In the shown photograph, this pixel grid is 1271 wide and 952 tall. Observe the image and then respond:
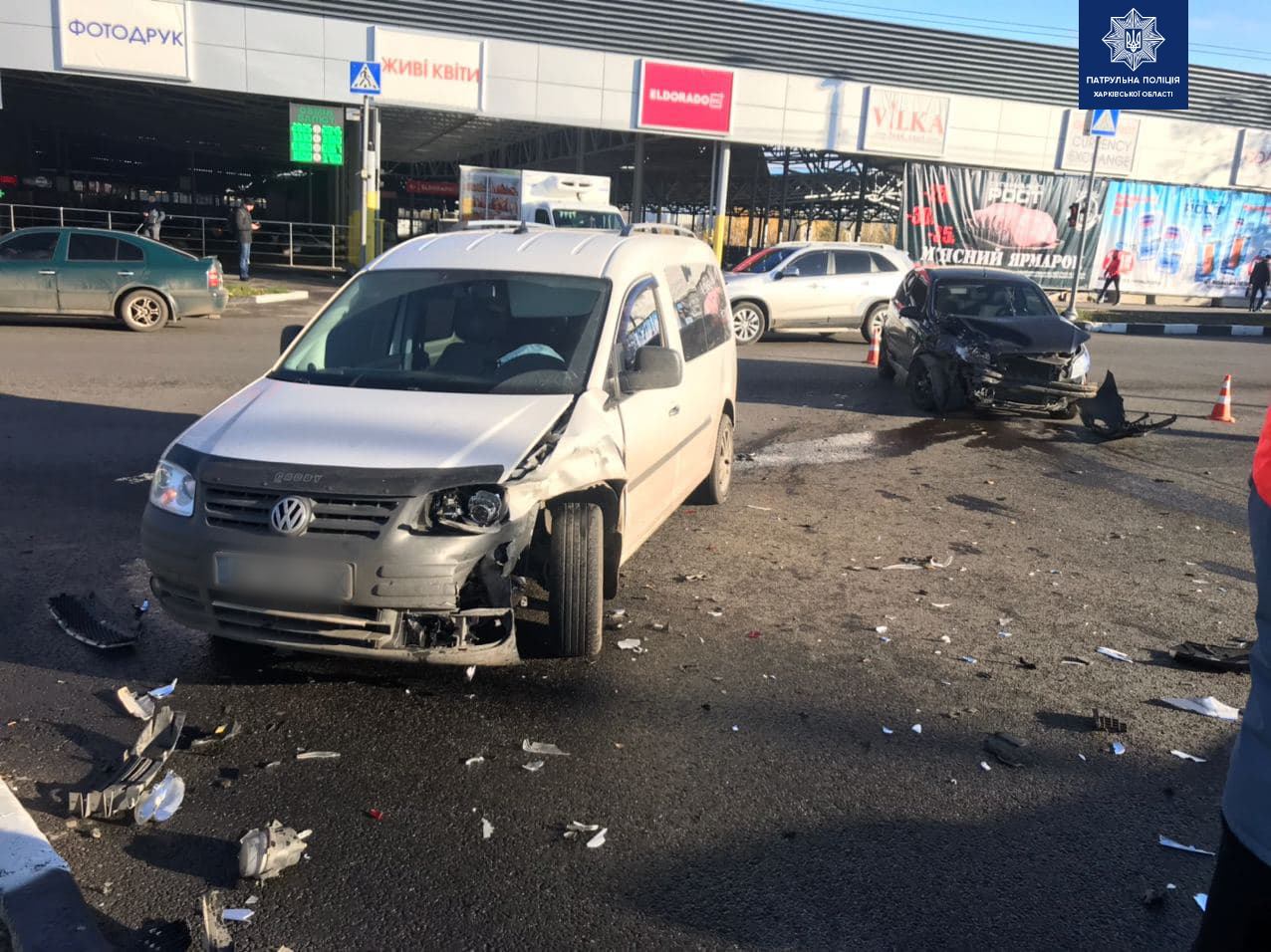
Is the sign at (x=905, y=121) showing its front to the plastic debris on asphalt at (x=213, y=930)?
yes

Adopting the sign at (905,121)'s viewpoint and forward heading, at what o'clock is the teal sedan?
The teal sedan is roughly at 1 o'clock from the sign.

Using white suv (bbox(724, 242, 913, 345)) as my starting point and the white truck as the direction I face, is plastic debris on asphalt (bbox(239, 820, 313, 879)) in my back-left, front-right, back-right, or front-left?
back-left

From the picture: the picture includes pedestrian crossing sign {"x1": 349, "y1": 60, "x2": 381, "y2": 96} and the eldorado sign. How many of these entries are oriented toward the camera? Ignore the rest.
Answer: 2

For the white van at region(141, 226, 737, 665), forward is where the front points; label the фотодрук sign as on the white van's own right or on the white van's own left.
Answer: on the white van's own right

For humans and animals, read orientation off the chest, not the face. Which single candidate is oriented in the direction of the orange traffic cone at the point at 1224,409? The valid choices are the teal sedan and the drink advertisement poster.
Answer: the drink advertisement poster

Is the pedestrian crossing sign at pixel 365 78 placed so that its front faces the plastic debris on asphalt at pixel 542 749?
yes
